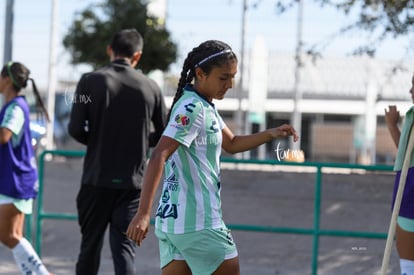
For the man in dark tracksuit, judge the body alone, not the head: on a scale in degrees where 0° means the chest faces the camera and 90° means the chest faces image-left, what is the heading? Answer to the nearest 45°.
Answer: approximately 180°

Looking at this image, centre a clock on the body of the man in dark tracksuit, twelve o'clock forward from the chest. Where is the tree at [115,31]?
The tree is roughly at 12 o'clock from the man in dark tracksuit.

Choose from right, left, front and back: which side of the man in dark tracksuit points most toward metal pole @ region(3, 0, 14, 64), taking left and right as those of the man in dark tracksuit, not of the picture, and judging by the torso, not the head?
front
